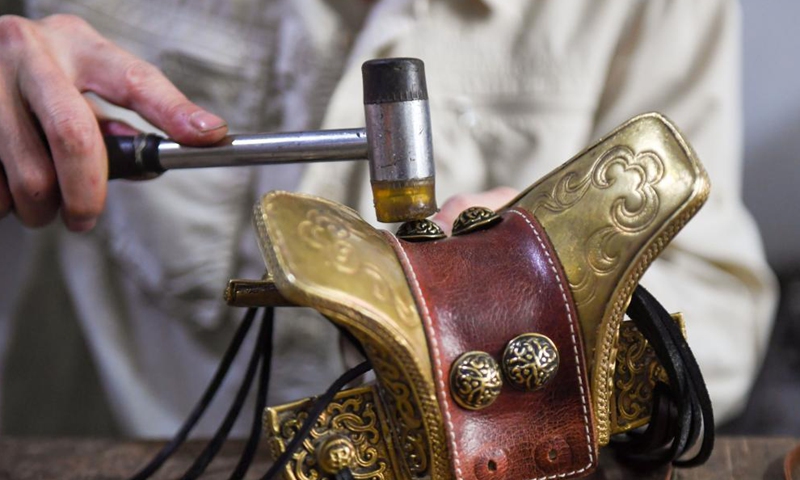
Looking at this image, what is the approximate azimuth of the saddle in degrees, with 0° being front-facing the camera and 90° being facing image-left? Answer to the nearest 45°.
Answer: approximately 270°
